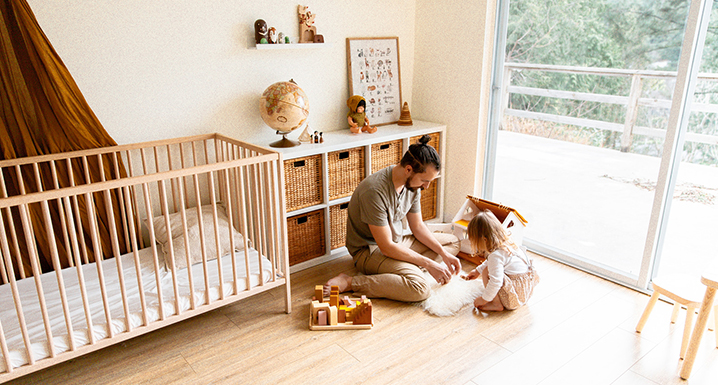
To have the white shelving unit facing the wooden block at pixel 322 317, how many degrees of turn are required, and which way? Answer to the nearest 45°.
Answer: approximately 45° to its right

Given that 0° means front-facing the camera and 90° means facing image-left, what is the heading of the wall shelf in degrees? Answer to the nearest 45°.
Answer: approximately 315°

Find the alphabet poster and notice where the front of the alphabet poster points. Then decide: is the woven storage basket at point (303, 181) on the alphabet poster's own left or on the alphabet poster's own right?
on the alphabet poster's own right

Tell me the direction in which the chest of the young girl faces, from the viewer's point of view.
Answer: to the viewer's left

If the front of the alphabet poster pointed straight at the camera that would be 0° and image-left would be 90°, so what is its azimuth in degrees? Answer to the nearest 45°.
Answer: approximately 315°

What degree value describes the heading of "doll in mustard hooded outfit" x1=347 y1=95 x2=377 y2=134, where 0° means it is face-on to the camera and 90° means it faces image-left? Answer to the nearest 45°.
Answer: approximately 315°

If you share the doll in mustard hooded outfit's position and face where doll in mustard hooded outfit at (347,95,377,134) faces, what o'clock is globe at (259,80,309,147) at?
The globe is roughly at 3 o'clock from the doll in mustard hooded outfit.

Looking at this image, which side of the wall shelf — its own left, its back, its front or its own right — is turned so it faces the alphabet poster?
left
